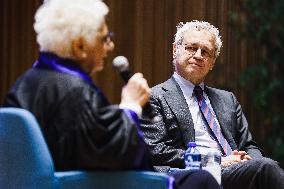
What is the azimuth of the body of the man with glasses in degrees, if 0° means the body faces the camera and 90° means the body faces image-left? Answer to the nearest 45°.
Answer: approximately 315°

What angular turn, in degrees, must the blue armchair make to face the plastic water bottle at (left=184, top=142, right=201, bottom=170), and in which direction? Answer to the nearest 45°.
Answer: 0° — it already faces it

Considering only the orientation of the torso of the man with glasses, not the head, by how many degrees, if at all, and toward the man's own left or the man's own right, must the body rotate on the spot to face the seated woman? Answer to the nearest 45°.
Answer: approximately 45° to the man's own right

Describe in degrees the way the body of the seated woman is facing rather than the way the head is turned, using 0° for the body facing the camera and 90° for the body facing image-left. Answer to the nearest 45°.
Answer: approximately 225°

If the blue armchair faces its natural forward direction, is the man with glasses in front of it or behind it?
in front

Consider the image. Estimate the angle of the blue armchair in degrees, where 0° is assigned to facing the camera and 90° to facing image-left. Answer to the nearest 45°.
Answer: approximately 225°

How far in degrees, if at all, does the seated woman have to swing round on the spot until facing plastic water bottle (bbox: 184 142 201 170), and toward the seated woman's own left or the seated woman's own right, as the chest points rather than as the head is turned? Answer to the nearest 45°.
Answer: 0° — they already face it
